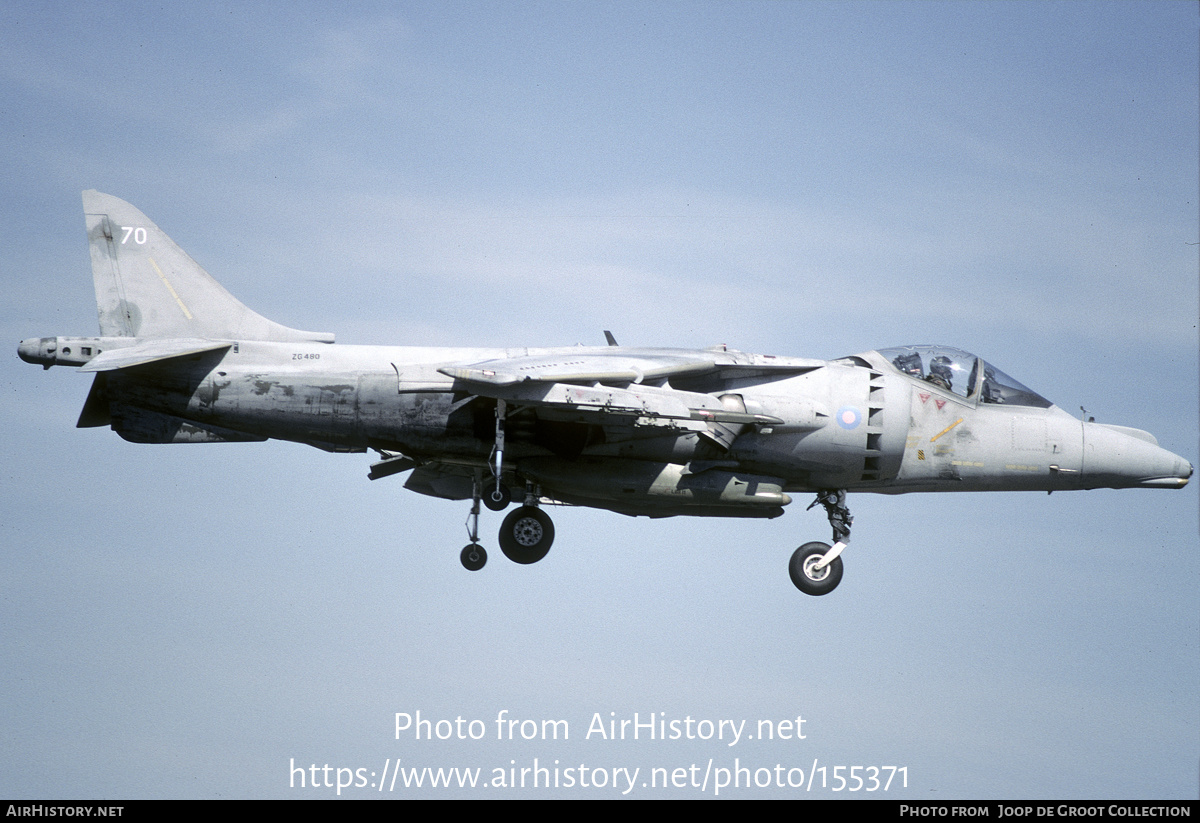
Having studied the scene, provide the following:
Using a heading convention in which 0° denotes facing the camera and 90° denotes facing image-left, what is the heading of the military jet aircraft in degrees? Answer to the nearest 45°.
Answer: approximately 270°
